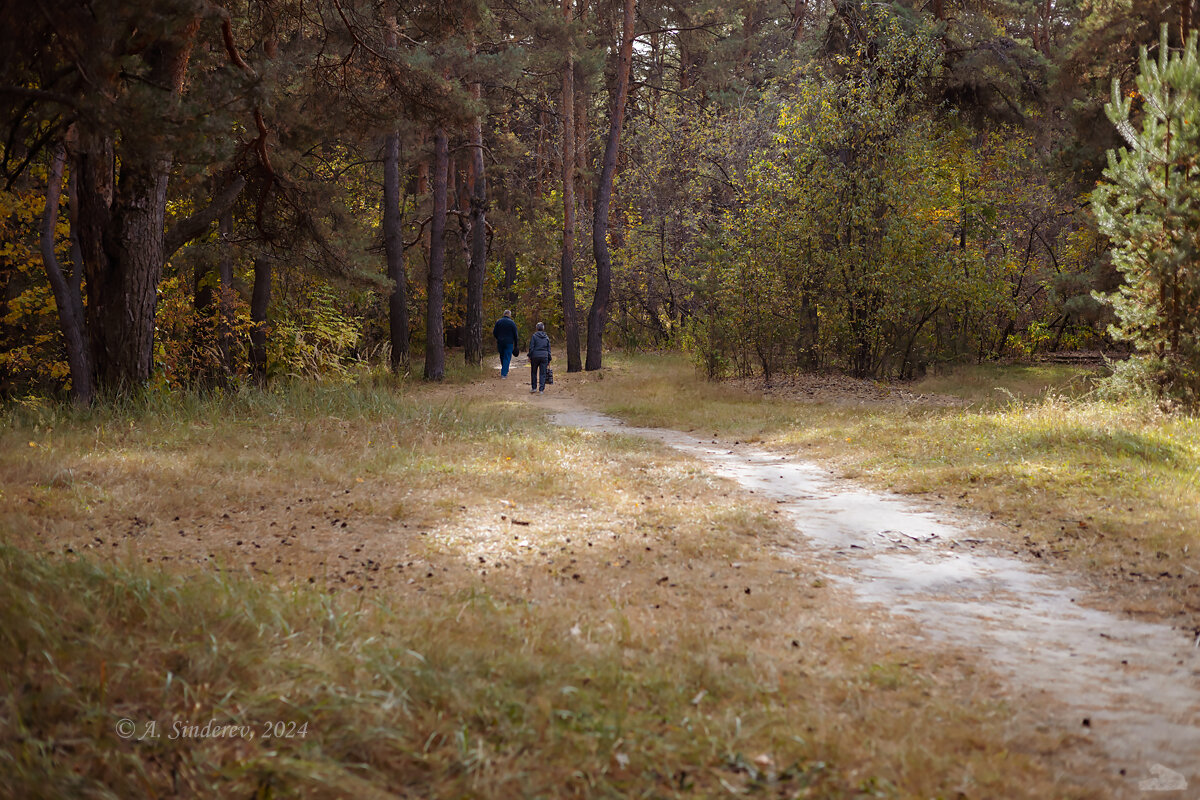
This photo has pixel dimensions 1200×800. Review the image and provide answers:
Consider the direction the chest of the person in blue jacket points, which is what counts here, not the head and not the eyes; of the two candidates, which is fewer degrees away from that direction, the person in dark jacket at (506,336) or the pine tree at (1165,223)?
the person in dark jacket

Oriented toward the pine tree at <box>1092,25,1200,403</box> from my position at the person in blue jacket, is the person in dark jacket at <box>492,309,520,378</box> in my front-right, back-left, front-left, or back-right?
back-left

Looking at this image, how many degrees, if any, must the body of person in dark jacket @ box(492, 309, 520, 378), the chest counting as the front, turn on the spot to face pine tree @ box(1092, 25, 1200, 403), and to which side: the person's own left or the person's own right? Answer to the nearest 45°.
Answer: approximately 135° to the person's own right

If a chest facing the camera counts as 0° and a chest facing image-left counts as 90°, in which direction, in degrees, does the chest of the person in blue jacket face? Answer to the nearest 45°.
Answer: approximately 180°

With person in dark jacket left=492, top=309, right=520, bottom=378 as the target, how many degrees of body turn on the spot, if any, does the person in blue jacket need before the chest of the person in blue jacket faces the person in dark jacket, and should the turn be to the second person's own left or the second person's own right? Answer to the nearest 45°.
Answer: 0° — they already face them

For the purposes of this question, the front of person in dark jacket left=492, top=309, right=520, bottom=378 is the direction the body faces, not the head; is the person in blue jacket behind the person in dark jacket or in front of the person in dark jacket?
behind

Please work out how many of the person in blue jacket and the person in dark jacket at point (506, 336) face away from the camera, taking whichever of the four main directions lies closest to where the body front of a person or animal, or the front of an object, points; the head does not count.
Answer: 2

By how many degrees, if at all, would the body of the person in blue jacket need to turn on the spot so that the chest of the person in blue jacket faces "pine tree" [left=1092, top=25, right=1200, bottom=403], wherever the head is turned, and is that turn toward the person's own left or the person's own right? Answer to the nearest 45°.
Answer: approximately 135° to the person's own right

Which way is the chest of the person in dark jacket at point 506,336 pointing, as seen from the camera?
away from the camera
